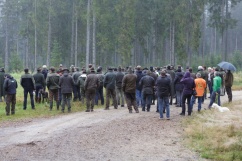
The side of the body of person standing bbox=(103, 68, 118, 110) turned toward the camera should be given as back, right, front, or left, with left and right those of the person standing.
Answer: back

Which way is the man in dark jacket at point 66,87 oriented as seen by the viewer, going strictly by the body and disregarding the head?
away from the camera

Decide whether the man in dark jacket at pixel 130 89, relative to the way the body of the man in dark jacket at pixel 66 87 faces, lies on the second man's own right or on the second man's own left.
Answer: on the second man's own right

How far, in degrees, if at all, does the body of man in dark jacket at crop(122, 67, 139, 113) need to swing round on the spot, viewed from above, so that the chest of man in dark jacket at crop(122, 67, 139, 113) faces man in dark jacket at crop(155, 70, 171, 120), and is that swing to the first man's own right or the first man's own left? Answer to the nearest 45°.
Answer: approximately 135° to the first man's own right

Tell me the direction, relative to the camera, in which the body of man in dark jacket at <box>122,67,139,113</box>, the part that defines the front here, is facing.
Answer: away from the camera

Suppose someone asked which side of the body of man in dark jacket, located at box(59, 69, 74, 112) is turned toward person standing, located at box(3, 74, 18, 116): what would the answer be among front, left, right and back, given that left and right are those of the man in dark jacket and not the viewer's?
left

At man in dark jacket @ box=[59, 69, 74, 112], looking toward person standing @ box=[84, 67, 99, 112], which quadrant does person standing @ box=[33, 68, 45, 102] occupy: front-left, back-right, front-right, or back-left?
back-left

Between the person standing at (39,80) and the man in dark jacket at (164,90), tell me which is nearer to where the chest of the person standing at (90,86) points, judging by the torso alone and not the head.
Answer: the person standing

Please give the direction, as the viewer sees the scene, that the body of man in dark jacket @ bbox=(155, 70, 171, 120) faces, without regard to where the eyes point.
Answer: away from the camera

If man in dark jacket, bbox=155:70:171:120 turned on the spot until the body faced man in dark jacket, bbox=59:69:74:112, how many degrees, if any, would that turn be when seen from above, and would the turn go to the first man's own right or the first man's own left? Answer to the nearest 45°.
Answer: approximately 45° to the first man's own left
